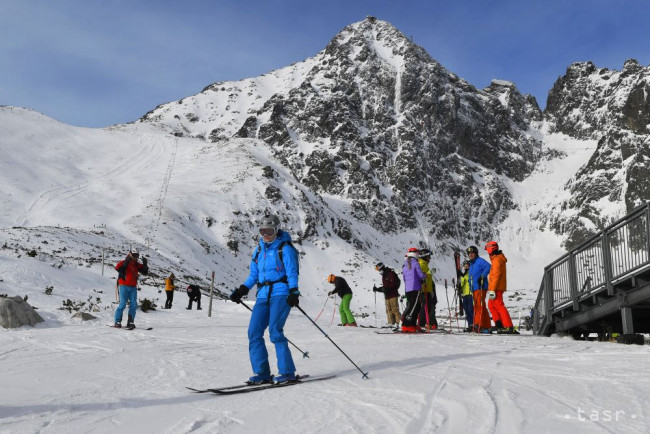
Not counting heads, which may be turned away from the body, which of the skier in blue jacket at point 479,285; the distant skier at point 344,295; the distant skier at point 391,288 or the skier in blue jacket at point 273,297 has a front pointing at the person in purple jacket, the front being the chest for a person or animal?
the skier in blue jacket at point 479,285

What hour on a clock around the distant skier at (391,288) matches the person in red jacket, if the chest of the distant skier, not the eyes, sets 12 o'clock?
The person in red jacket is roughly at 11 o'clock from the distant skier.

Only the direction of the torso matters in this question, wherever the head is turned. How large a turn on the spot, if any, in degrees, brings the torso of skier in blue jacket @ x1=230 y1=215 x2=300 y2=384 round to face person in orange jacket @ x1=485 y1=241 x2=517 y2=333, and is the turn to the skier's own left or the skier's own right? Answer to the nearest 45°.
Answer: approximately 180°

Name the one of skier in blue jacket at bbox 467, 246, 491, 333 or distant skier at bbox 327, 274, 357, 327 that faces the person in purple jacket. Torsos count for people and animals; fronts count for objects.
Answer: the skier in blue jacket

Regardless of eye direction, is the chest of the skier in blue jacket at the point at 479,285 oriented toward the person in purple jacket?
yes

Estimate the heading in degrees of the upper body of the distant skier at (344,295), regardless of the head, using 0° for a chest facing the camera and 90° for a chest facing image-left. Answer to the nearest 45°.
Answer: approximately 90°

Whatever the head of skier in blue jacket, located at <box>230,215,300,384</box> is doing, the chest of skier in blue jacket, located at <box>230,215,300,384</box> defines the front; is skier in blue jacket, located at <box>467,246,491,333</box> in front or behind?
behind

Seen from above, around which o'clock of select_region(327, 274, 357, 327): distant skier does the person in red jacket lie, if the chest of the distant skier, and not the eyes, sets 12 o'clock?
The person in red jacket is roughly at 11 o'clock from the distant skier.

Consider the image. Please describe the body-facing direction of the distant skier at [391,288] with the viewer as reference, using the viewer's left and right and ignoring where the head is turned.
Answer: facing to the left of the viewer

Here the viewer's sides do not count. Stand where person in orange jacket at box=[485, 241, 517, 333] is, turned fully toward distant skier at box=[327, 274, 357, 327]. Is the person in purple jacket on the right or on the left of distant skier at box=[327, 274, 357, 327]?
left

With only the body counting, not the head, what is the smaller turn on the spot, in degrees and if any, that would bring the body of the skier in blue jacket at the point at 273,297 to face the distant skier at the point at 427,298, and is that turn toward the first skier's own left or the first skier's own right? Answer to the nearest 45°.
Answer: approximately 180°

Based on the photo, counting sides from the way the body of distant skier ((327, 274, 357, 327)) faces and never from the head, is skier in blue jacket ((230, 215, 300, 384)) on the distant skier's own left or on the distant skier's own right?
on the distant skier's own left

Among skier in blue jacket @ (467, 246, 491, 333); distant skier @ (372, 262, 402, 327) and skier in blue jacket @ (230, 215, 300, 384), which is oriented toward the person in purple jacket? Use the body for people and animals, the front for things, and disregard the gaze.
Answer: skier in blue jacket @ (467, 246, 491, 333)

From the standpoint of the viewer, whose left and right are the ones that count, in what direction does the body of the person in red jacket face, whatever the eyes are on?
facing the viewer and to the right of the viewer

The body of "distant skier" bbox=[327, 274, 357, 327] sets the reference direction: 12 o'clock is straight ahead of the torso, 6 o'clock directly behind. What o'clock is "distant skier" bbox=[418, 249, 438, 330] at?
"distant skier" bbox=[418, 249, 438, 330] is roughly at 7 o'clock from "distant skier" bbox=[327, 274, 357, 327].

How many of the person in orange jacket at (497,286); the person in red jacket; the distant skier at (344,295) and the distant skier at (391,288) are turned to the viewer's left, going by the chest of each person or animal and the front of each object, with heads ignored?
3
